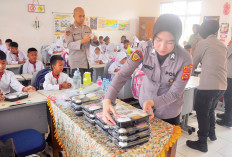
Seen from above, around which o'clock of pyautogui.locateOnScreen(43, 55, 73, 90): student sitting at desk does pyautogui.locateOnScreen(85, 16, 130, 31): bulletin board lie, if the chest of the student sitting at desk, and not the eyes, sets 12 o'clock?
The bulletin board is roughly at 8 o'clock from the student sitting at desk.

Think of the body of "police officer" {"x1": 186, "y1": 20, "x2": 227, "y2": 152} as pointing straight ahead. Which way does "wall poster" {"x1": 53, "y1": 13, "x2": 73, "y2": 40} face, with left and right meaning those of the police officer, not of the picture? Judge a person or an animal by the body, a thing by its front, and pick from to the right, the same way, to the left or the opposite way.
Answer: the opposite way

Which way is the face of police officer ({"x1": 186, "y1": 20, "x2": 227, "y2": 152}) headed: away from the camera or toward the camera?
away from the camera

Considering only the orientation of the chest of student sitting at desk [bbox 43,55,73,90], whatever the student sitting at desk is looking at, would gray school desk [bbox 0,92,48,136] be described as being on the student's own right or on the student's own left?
on the student's own right

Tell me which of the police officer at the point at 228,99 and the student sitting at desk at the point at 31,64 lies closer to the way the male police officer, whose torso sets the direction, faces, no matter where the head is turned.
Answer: the police officer

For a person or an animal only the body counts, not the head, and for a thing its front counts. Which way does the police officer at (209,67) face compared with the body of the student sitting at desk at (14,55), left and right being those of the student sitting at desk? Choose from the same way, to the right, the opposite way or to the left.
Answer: the opposite way

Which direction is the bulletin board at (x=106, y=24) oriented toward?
toward the camera

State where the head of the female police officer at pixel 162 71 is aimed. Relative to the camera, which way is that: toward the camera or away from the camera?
toward the camera

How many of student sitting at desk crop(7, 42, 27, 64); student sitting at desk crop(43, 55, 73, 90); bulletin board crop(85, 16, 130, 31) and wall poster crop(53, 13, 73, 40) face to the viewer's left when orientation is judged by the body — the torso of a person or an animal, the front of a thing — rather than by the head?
0

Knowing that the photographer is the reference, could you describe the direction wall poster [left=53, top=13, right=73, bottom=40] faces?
facing the viewer
